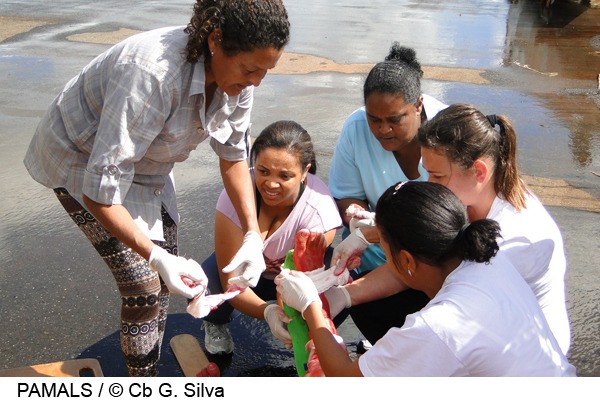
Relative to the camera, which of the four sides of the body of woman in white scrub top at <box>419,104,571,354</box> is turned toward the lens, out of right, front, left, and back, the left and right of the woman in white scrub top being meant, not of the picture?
left

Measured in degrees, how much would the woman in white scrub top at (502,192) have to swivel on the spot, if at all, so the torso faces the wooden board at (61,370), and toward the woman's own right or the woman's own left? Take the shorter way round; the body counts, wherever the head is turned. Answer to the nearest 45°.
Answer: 0° — they already face it

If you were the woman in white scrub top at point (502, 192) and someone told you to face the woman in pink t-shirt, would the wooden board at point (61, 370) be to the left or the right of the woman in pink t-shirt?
left

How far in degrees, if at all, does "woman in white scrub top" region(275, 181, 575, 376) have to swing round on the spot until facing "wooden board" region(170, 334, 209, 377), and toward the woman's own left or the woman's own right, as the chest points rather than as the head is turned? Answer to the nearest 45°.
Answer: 0° — they already face it

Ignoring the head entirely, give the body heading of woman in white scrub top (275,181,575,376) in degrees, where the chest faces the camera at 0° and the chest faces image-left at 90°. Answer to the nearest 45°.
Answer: approximately 135°

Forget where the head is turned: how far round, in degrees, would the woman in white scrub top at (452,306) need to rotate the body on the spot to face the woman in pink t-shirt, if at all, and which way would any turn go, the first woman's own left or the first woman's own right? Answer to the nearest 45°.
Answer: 0° — they already face them

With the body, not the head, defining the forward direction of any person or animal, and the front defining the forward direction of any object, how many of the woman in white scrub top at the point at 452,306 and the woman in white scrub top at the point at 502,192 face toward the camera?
0

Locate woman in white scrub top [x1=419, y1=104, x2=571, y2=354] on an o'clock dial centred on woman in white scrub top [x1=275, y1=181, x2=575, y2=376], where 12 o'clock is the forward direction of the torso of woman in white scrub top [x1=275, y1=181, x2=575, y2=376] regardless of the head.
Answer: woman in white scrub top [x1=419, y1=104, x2=571, y2=354] is roughly at 2 o'clock from woman in white scrub top [x1=275, y1=181, x2=575, y2=376].

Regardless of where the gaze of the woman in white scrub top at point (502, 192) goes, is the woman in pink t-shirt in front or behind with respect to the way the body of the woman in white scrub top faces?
in front

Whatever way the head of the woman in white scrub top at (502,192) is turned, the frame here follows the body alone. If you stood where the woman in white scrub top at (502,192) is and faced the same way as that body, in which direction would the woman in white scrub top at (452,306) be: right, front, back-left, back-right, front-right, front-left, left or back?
left

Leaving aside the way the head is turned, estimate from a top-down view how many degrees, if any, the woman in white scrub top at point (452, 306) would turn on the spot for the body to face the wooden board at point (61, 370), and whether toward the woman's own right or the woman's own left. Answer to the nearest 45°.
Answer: approximately 45° to the woman's own left

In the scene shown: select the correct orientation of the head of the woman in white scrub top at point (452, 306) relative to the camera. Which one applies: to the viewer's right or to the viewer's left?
to the viewer's left
